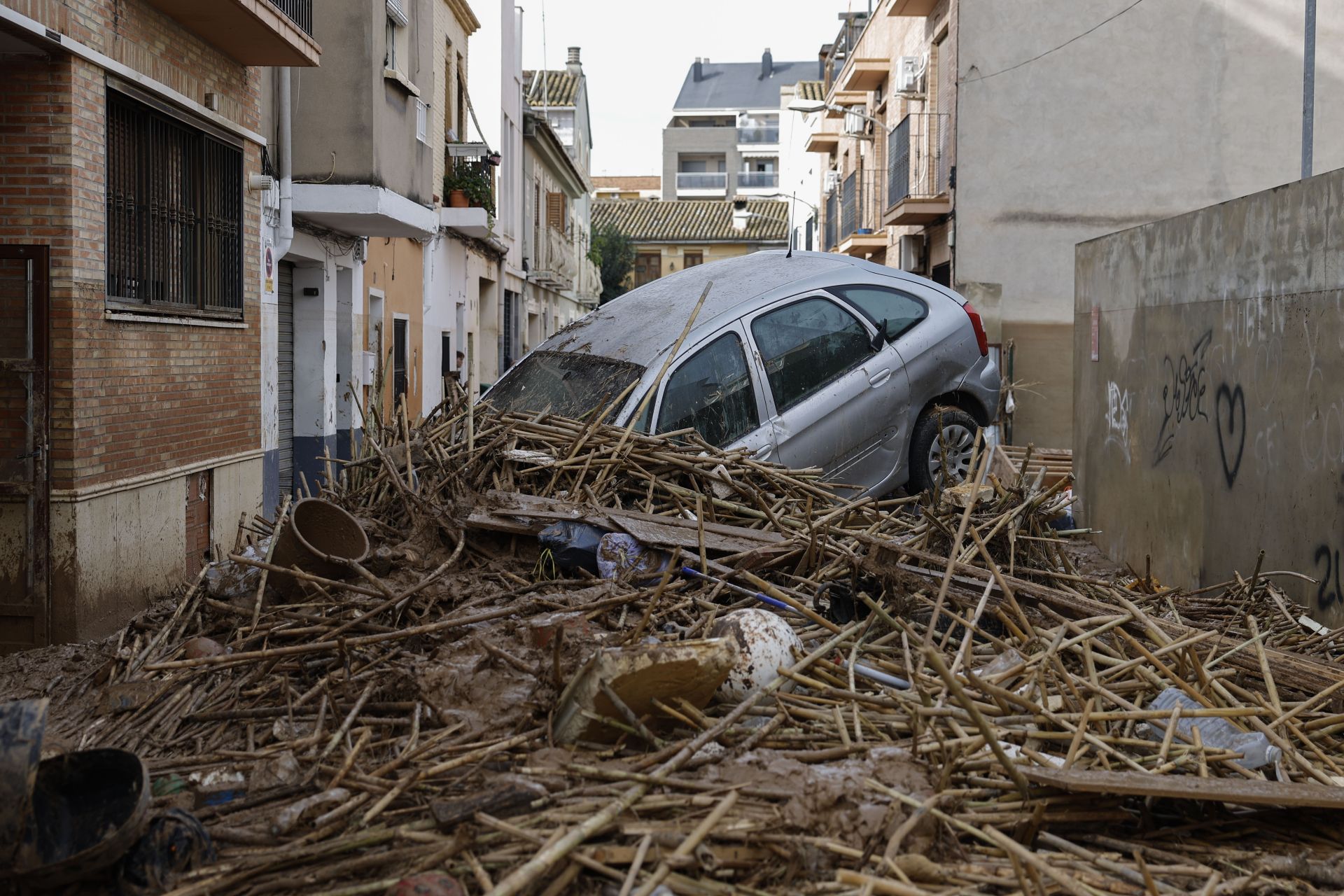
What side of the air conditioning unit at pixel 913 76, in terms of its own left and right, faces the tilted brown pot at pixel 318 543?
left

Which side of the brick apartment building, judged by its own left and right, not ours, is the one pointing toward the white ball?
front

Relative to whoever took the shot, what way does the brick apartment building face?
facing the viewer and to the right of the viewer

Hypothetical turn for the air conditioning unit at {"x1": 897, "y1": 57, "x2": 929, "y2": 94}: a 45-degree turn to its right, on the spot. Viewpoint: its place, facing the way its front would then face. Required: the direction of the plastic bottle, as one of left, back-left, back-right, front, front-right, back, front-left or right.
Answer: back-left

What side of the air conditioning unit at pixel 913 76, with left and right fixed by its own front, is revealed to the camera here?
left

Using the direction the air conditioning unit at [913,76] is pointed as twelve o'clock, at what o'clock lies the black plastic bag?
The black plastic bag is roughly at 9 o'clock from the air conditioning unit.

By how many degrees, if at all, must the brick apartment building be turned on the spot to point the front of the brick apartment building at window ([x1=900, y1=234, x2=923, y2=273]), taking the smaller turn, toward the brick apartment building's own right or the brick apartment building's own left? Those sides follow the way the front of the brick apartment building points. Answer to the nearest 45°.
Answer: approximately 90° to the brick apartment building's own left

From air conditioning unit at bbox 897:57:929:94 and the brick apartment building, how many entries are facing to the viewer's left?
1

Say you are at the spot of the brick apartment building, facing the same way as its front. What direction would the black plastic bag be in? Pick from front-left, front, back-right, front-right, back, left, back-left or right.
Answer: front

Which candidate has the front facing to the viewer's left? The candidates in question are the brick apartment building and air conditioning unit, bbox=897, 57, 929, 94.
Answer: the air conditioning unit

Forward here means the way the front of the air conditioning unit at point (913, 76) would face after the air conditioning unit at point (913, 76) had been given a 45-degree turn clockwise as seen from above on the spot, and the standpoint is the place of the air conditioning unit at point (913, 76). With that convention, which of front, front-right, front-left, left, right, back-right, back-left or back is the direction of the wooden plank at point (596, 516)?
back-left

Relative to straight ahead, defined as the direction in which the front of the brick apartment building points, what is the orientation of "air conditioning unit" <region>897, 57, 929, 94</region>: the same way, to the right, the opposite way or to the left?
the opposite way

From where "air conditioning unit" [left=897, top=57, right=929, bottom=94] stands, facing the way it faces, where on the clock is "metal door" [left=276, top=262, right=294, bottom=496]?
The metal door is roughly at 10 o'clock from the air conditioning unit.

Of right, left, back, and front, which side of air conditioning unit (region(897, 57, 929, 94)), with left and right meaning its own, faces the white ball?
left
